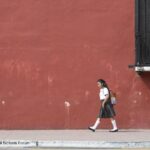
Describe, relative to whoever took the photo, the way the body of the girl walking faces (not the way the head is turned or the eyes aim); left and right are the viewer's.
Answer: facing to the left of the viewer
